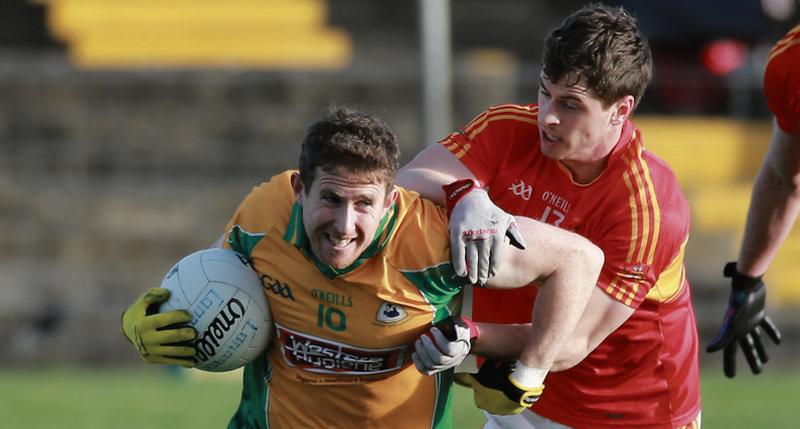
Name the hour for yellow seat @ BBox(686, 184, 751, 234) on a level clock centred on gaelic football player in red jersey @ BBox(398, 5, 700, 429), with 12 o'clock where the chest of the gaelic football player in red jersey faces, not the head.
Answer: The yellow seat is roughly at 5 o'clock from the gaelic football player in red jersey.

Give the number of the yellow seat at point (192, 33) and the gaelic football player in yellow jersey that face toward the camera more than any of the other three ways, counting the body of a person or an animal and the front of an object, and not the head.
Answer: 2

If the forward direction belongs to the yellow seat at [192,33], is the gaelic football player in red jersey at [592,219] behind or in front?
in front

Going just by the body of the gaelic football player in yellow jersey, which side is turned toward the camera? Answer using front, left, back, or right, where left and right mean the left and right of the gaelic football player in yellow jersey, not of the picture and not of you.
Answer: front

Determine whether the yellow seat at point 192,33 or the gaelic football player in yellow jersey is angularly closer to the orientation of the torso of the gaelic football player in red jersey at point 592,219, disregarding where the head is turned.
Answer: the gaelic football player in yellow jersey

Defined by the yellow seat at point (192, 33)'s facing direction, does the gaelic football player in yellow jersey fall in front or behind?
in front

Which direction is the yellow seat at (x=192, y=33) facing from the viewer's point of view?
toward the camera

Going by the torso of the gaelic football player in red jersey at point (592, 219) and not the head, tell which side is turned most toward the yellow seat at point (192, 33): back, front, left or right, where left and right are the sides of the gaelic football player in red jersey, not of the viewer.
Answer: right

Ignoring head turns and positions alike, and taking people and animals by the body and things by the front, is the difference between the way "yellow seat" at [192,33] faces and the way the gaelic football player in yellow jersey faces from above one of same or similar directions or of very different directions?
same or similar directions

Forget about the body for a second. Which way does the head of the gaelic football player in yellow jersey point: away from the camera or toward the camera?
toward the camera

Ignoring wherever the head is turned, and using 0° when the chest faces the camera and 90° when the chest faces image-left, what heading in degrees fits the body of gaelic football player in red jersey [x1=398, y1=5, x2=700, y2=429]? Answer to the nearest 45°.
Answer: approximately 45°

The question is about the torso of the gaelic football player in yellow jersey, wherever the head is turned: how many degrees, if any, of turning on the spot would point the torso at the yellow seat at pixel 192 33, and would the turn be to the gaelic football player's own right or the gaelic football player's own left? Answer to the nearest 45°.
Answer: approximately 180°

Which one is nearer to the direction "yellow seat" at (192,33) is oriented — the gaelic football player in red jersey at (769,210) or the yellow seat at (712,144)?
the gaelic football player in red jersey
